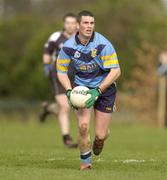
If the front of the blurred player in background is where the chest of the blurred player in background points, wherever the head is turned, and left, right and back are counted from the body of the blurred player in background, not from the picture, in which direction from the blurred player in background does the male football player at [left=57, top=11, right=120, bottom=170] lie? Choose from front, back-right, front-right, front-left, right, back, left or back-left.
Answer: front-right

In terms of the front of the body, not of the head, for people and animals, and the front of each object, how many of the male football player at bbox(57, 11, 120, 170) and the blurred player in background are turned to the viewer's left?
0

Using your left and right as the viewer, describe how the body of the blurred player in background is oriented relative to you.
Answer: facing the viewer and to the right of the viewer

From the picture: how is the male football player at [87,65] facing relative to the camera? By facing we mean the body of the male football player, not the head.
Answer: toward the camera

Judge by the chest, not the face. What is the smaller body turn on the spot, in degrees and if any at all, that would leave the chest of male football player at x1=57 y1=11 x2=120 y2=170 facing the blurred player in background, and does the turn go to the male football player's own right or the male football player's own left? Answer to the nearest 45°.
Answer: approximately 180°
